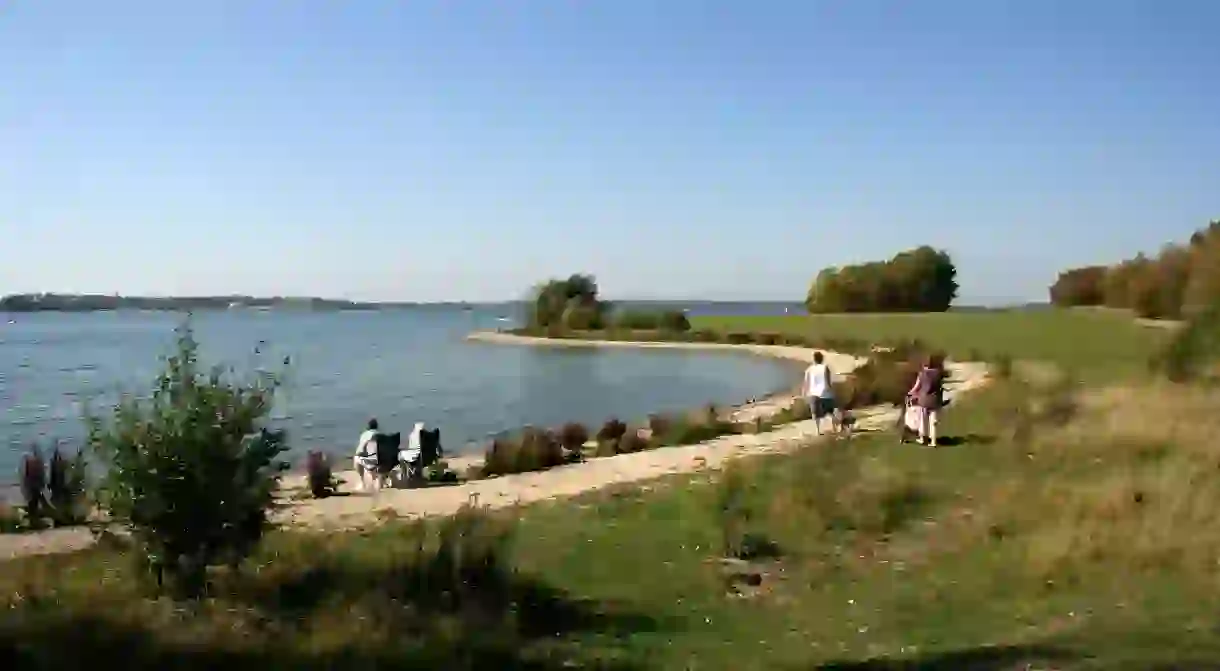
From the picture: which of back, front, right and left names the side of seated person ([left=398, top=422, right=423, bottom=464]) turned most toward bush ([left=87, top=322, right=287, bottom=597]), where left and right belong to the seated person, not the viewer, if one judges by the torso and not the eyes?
left

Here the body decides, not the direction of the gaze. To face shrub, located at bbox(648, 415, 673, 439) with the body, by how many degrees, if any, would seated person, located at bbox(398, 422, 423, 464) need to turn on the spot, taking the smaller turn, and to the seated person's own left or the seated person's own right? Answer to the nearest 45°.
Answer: approximately 135° to the seated person's own right

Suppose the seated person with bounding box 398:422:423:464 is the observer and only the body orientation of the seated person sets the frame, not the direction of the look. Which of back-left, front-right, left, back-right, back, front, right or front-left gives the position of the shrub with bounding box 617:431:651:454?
back-right

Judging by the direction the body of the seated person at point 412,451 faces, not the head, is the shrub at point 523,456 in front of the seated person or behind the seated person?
behind

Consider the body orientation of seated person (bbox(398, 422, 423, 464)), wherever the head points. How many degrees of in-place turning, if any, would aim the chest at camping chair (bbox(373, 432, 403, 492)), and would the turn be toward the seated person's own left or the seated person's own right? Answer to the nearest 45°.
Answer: approximately 45° to the seated person's own left

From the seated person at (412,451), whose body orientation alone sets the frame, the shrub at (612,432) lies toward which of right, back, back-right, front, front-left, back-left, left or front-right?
back-right
